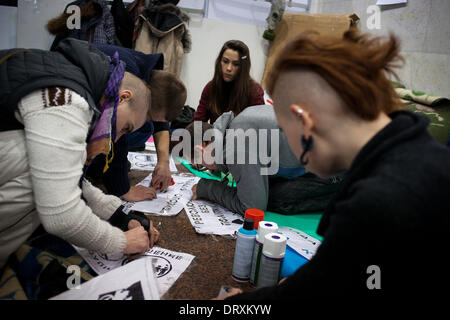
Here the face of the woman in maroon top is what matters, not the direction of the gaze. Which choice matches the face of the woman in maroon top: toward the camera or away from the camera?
toward the camera

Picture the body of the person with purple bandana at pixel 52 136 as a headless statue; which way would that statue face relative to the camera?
to the viewer's right

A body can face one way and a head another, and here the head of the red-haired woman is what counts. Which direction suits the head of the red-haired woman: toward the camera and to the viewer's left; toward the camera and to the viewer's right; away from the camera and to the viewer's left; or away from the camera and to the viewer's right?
away from the camera and to the viewer's left

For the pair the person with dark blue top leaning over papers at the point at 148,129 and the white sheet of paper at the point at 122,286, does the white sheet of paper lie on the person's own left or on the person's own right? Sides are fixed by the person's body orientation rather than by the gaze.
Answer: on the person's own right
